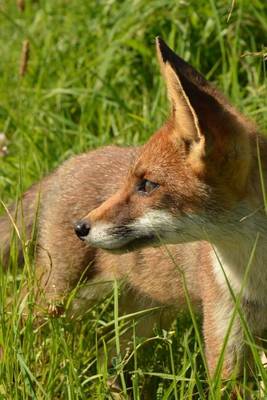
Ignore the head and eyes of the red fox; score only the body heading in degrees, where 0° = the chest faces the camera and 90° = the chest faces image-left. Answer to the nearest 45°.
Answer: approximately 315°
